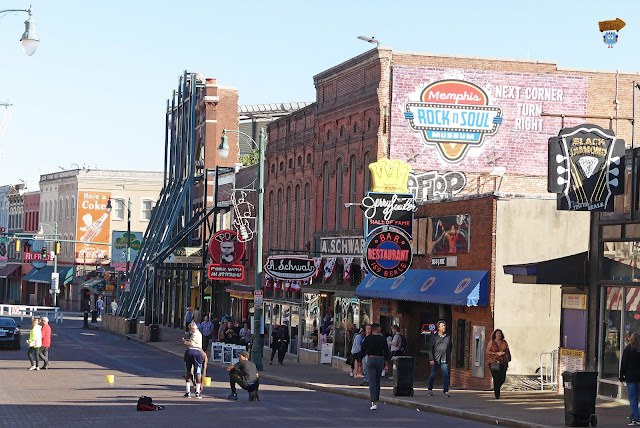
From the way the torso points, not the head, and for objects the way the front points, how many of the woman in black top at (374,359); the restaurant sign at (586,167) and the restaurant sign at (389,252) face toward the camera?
2

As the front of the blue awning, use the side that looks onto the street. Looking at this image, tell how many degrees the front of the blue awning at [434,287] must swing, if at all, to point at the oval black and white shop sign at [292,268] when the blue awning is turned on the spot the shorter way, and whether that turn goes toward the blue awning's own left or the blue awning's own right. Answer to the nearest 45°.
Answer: approximately 90° to the blue awning's own right

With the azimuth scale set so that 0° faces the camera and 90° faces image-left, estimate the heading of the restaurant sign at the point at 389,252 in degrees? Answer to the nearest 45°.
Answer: approximately 0°

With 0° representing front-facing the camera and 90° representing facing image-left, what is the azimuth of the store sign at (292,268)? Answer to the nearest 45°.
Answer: approximately 0°

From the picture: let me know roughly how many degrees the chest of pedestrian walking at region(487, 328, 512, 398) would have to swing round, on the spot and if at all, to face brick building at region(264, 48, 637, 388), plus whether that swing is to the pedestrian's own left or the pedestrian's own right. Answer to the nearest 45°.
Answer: approximately 180°

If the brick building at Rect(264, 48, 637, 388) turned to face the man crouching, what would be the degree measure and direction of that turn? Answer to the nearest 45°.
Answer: approximately 45° to its left

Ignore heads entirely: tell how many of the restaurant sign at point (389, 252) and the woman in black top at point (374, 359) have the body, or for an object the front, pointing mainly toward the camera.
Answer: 1

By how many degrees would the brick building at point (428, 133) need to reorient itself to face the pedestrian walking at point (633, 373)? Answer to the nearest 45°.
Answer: approximately 45° to its left

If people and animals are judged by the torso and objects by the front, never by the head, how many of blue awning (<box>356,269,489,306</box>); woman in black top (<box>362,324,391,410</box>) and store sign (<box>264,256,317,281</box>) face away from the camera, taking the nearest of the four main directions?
1

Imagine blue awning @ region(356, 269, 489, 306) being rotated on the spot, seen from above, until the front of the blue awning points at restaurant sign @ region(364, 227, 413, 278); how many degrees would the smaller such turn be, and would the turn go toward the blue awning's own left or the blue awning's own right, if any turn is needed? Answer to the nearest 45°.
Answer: approximately 45° to the blue awning's own right

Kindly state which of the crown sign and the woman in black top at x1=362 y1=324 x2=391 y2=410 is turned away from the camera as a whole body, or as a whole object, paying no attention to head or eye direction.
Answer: the woman in black top

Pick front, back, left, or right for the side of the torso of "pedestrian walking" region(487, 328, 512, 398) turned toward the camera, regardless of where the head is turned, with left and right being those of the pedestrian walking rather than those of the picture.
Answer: front

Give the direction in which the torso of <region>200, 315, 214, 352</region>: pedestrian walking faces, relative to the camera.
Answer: toward the camera
